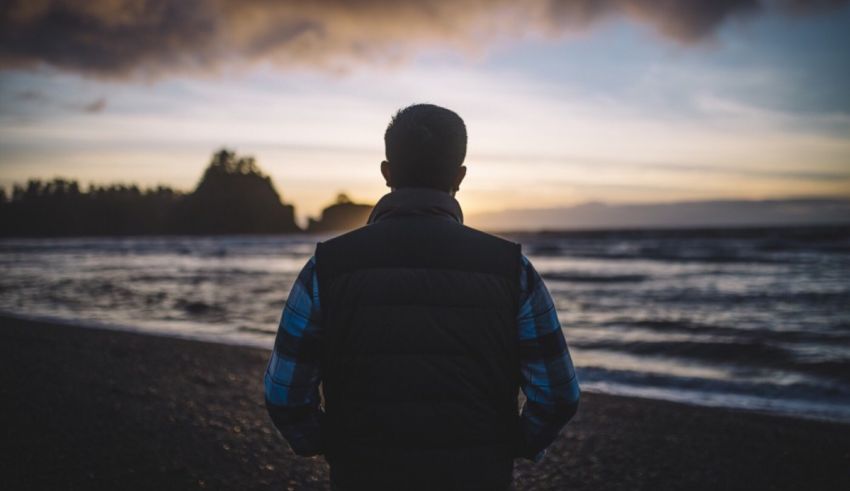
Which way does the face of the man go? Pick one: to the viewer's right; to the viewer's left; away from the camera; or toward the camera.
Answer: away from the camera

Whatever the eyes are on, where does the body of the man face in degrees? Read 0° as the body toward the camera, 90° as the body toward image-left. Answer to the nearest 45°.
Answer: approximately 180°
